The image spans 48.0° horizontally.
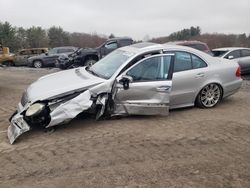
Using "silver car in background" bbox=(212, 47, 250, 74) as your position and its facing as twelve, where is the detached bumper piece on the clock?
The detached bumper piece is roughly at 11 o'clock from the silver car in background.

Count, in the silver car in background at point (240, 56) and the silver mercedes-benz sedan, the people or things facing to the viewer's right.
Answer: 0

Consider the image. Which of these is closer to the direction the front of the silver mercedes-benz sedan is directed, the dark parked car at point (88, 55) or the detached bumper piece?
the detached bumper piece

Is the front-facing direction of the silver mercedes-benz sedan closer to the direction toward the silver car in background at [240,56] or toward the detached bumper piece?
the detached bumper piece

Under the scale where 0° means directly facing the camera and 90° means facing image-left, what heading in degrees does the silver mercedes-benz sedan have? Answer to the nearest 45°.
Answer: approximately 45°

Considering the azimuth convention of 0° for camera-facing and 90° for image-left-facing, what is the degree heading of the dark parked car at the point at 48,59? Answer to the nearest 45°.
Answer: approximately 90°

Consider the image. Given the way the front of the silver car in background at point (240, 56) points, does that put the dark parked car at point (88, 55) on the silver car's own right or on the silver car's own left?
on the silver car's own right
